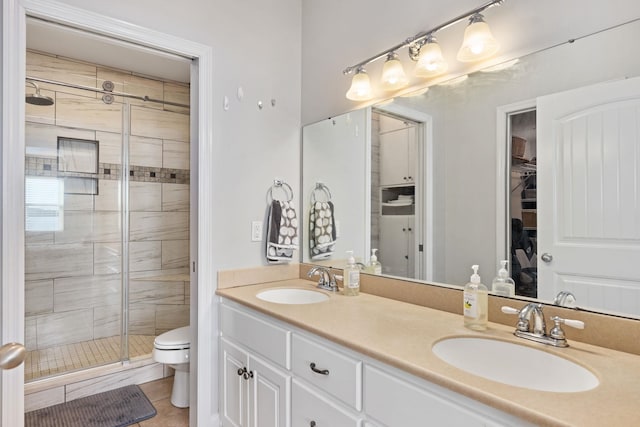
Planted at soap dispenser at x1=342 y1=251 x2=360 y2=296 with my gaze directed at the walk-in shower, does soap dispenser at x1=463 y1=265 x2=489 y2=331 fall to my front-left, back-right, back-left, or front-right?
back-left

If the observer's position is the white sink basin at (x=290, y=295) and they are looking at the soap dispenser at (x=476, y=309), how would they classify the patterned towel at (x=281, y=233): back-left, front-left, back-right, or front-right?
back-left

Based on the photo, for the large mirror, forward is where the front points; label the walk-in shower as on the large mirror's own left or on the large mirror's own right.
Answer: on the large mirror's own right

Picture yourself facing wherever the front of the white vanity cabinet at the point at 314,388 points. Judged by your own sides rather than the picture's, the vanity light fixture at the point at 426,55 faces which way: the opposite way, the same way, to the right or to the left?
the same way

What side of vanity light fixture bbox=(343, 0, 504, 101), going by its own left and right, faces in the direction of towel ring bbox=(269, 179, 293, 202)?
right

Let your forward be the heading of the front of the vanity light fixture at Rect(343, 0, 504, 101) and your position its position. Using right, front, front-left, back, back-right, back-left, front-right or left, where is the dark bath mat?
front-right

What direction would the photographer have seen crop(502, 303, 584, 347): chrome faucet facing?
facing the viewer and to the left of the viewer

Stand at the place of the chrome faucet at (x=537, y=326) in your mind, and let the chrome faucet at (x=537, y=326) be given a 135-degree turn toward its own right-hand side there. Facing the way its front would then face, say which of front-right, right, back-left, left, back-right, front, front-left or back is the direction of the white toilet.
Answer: left

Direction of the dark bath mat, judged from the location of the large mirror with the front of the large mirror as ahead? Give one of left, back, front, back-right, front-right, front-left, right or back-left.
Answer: front-right

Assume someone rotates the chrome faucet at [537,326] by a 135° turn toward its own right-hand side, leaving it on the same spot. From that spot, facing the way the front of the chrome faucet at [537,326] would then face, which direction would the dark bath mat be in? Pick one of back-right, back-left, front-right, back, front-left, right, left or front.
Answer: left

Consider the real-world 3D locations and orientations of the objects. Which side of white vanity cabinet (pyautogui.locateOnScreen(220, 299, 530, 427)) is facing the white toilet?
right

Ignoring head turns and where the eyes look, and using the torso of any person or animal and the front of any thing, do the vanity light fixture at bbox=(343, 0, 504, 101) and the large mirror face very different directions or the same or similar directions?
same or similar directions

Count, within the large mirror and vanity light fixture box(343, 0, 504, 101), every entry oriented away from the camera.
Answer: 0
